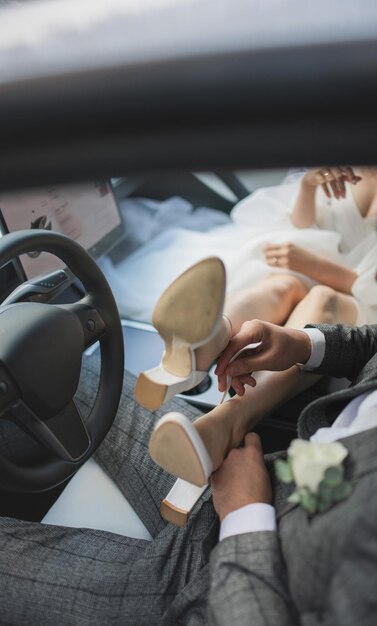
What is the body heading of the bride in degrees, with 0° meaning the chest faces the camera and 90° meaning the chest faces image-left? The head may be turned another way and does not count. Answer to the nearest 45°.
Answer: approximately 45°

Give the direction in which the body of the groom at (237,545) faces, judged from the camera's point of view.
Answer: to the viewer's left
